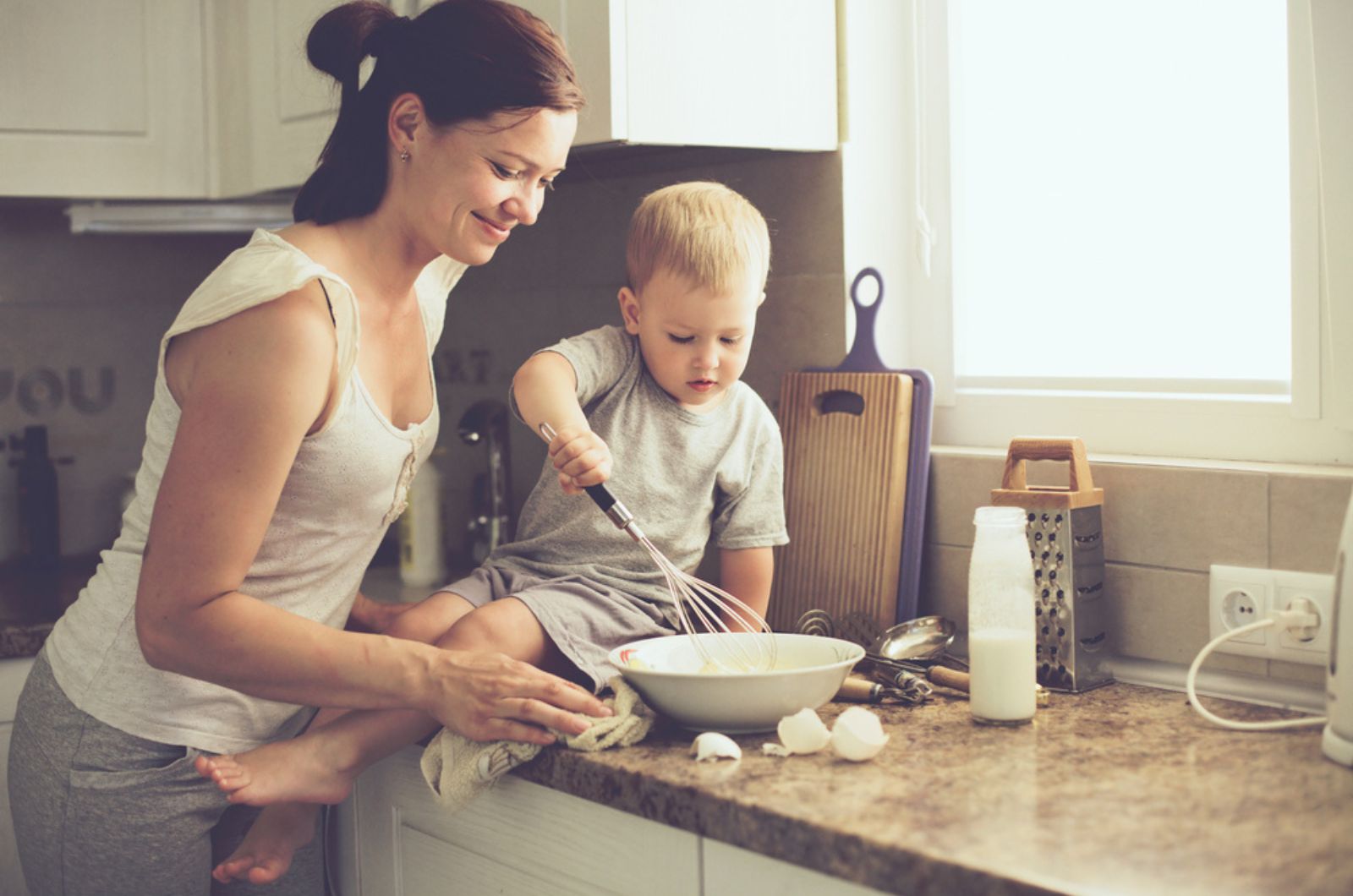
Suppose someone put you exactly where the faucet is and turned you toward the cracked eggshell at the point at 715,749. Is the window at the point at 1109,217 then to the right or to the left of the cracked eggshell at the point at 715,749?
left

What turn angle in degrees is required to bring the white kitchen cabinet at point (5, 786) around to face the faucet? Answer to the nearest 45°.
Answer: approximately 90° to its left

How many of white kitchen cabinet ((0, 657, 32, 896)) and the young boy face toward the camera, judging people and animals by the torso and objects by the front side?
2

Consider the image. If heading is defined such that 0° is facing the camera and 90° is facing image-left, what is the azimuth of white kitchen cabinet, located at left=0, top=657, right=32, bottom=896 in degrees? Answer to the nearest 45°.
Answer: approximately 0°
